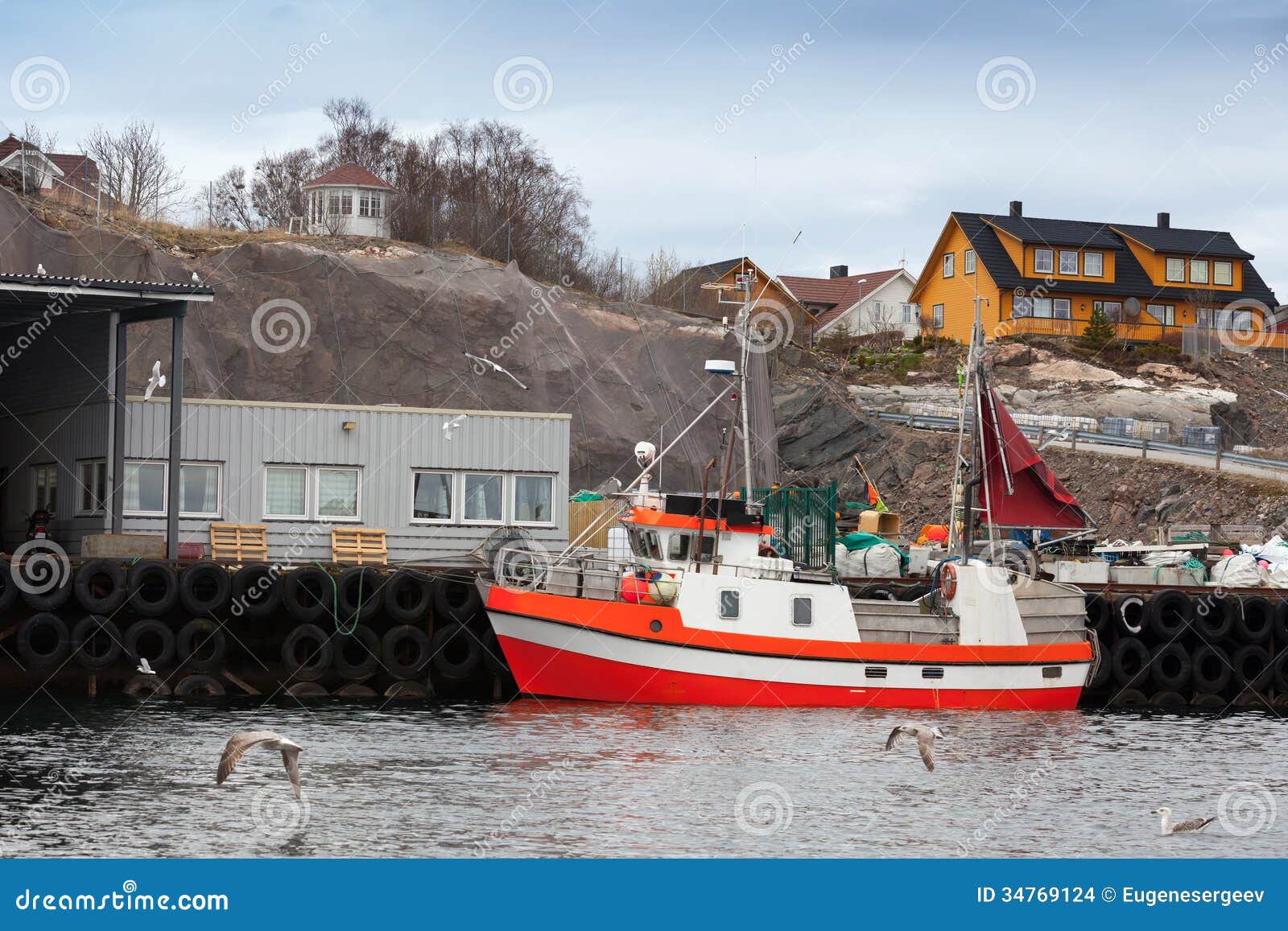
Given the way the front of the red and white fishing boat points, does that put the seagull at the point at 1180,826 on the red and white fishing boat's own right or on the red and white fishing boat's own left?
on the red and white fishing boat's own left

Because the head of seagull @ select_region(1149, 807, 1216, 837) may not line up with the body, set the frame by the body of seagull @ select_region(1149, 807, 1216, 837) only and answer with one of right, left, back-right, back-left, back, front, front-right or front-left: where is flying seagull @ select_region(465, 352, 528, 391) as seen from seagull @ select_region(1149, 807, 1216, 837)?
front-right

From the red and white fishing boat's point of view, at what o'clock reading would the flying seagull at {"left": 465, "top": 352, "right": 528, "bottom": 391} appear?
The flying seagull is roughly at 12 o'clock from the red and white fishing boat.

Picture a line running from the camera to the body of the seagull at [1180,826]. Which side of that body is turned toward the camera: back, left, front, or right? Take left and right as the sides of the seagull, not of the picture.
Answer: left

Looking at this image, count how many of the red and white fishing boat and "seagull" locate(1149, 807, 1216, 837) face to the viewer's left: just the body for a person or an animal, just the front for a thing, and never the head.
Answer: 2

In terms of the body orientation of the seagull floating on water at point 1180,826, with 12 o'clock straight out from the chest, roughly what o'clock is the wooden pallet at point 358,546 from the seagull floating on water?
The wooden pallet is roughly at 1 o'clock from the seagull floating on water.

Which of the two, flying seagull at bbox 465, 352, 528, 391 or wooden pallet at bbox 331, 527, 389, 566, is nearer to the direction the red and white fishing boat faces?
the wooden pallet

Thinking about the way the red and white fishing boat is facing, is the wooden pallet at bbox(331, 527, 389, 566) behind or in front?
in front

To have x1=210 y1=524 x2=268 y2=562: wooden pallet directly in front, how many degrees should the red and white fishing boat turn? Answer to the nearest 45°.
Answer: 0° — it already faces it

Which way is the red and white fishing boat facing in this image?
to the viewer's left
